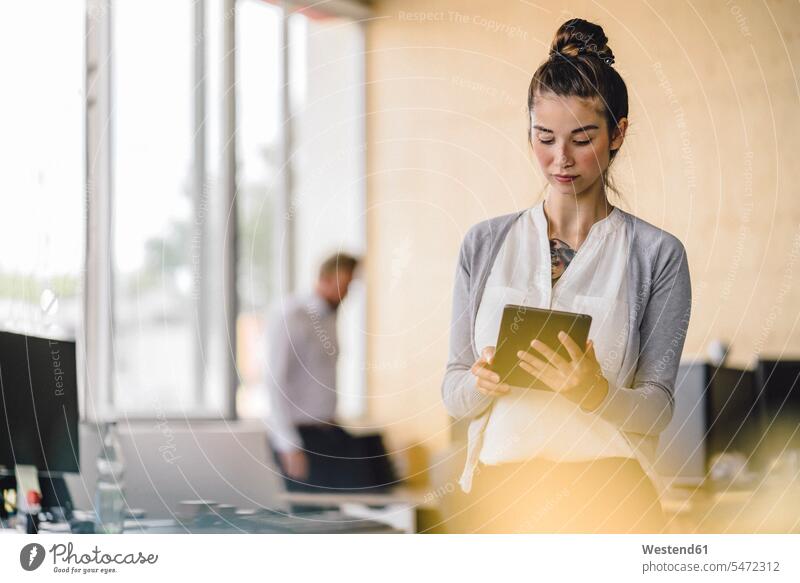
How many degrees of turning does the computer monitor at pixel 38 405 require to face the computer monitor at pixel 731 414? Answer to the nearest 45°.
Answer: approximately 45° to its left

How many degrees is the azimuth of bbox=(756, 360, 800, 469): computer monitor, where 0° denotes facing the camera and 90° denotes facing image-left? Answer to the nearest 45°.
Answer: approximately 0°

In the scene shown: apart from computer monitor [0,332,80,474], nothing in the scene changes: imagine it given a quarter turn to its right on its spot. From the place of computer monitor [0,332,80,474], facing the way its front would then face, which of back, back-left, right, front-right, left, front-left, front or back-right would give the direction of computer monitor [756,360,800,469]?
back-left

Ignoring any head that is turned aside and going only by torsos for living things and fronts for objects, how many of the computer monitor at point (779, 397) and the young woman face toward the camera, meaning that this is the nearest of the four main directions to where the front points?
2

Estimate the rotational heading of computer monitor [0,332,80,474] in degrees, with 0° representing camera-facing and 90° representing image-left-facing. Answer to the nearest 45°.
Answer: approximately 315°
